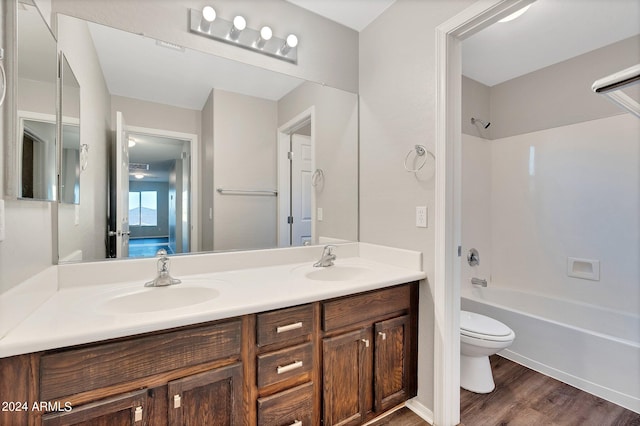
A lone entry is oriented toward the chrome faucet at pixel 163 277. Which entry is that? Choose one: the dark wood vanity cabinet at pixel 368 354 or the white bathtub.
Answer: the white bathtub

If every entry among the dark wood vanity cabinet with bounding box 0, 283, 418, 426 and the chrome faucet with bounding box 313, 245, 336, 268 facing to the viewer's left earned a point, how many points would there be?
0

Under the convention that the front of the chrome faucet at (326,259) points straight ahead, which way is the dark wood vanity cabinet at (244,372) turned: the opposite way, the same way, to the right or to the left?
the same way

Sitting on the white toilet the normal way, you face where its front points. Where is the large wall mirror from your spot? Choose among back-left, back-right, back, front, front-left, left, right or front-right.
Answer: right

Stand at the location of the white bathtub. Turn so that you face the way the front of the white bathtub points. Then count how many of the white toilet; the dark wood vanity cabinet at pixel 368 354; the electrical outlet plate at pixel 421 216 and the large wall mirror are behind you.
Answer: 0

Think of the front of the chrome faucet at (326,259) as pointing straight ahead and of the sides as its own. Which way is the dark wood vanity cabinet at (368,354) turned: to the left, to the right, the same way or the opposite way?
the same way

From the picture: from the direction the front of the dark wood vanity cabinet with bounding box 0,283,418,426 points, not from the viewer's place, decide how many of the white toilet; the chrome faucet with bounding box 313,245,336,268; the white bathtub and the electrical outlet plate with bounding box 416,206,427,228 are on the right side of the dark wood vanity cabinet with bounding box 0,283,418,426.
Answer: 0

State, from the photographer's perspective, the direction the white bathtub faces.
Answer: facing the viewer and to the left of the viewer

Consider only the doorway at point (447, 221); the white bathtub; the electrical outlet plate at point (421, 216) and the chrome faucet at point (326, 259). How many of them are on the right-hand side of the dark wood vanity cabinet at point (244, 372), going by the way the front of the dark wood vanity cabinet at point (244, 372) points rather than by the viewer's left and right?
0

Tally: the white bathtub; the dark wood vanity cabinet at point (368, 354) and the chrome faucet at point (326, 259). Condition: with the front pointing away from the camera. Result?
0

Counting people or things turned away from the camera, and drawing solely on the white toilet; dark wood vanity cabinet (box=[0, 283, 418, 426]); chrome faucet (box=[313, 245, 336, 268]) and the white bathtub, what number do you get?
0

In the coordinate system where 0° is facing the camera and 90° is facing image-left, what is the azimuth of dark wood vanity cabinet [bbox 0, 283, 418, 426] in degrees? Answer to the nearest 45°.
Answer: approximately 315°

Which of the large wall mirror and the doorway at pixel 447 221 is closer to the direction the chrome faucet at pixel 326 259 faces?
the doorway

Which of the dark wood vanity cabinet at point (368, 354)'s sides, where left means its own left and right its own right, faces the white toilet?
left

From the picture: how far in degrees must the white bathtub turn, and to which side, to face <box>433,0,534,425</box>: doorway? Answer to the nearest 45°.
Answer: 0° — it already faces it

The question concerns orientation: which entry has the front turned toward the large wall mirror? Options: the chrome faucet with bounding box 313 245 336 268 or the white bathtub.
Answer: the white bathtub

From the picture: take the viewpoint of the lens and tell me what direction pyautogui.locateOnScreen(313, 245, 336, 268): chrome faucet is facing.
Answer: facing the viewer and to the right of the viewer
